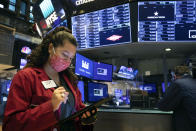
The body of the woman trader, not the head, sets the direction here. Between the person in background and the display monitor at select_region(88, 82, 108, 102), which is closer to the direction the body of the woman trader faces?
the person in background

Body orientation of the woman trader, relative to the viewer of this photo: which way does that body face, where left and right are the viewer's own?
facing the viewer and to the right of the viewer

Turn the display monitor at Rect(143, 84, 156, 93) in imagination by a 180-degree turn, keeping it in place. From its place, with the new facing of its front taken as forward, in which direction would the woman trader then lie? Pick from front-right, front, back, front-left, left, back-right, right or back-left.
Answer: back

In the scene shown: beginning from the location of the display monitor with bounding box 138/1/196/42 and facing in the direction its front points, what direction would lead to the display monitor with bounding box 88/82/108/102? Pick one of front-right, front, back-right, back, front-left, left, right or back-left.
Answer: right

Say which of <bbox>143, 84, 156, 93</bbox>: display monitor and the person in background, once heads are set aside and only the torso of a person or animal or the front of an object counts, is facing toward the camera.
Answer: the display monitor

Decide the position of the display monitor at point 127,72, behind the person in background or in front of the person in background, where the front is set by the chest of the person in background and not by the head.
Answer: in front

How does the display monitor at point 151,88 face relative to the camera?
toward the camera

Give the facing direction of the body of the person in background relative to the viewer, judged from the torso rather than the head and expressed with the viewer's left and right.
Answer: facing away from the viewer and to the left of the viewer

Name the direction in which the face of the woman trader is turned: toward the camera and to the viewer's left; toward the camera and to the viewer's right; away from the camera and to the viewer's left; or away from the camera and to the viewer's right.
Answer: toward the camera and to the viewer's right
